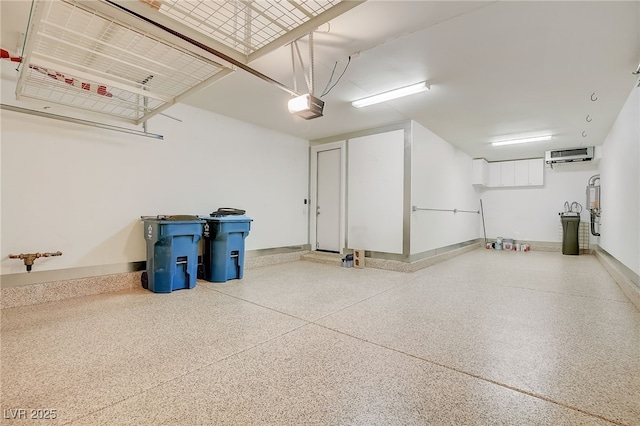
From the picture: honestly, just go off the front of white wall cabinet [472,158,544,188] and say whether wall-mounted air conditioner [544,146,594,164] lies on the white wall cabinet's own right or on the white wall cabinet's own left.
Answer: on the white wall cabinet's own left

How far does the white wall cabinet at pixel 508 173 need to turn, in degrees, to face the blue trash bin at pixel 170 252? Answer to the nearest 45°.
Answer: approximately 45° to its right

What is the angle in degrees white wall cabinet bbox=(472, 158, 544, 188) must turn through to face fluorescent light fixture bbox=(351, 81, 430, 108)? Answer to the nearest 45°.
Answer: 0° — it already faces it

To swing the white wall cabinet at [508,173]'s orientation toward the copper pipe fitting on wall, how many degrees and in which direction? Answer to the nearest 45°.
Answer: approximately 45° to its right

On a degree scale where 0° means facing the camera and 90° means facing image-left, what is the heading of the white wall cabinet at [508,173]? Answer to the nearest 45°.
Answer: approximately 0°
